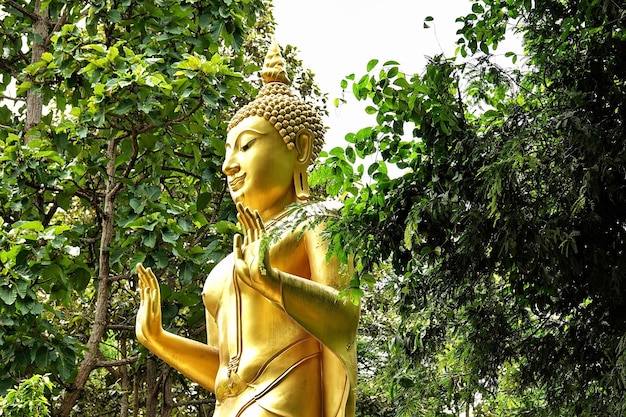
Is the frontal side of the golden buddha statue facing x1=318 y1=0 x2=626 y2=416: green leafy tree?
no

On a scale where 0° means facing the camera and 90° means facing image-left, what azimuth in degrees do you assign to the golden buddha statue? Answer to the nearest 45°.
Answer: approximately 45°

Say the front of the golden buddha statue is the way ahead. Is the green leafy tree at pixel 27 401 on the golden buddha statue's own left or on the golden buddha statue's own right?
on the golden buddha statue's own right
